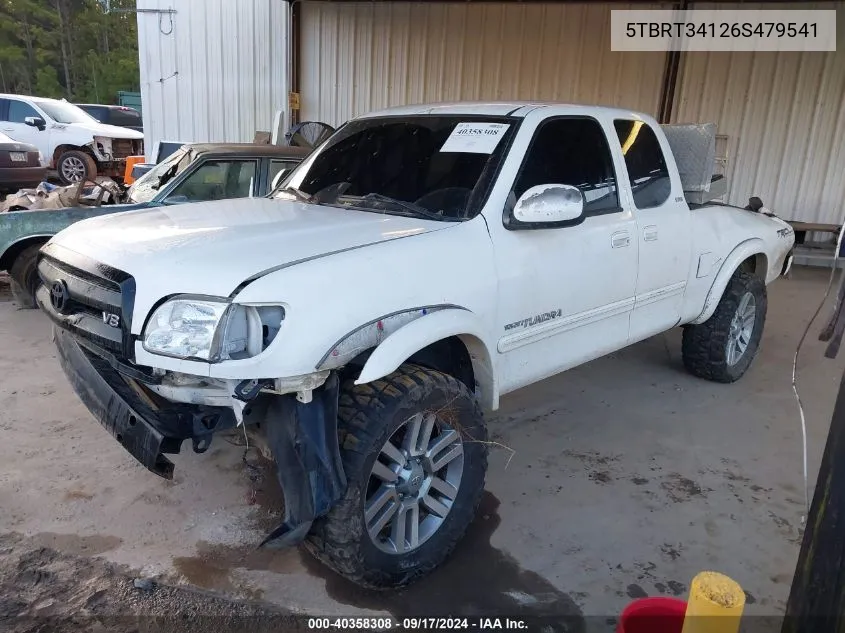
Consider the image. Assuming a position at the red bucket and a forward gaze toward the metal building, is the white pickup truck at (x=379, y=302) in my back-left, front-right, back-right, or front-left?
front-left

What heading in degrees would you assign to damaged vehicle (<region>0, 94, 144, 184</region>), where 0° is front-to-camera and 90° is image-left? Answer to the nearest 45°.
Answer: approximately 315°

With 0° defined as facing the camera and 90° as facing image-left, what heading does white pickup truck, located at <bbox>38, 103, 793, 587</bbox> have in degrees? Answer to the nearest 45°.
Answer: approximately 45°

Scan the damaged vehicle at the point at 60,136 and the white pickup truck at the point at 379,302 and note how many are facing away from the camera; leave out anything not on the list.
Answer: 0

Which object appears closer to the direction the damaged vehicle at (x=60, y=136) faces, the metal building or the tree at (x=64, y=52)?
the metal building

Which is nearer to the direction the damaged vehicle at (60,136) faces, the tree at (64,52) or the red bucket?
the red bucket

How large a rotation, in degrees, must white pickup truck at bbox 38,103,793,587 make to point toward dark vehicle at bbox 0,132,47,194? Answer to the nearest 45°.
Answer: approximately 90° to its right

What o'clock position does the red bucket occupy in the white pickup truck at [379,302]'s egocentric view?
The red bucket is roughly at 9 o'clock from the white pickup truck.

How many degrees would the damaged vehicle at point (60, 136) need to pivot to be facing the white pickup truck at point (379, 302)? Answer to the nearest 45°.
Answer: approximately 45° to its right

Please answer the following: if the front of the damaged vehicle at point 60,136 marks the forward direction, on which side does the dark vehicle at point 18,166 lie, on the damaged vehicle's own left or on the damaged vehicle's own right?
on the damaged vehicle's own right

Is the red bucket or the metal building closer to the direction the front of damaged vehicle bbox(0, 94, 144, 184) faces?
the metal building

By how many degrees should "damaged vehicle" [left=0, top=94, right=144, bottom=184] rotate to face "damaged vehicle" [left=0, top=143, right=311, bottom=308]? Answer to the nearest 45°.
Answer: approximately 45° to its right

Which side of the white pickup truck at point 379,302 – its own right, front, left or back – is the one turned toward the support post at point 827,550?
left

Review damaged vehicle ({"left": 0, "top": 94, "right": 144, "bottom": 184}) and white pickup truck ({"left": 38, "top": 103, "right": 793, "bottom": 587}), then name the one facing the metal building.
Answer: the damaged vehicle

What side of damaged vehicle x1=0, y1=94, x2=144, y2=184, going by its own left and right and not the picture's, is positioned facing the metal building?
front

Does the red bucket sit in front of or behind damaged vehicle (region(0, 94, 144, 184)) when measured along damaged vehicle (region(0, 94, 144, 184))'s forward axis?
in front

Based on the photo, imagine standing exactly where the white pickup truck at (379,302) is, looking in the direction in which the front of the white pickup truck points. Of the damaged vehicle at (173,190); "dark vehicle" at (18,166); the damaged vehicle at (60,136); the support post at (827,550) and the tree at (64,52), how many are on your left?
1
